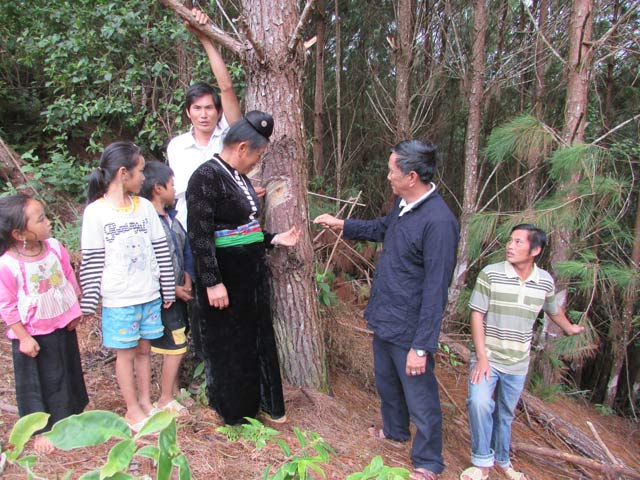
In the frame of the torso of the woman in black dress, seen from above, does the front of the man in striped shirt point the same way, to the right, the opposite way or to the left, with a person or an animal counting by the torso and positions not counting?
to the right

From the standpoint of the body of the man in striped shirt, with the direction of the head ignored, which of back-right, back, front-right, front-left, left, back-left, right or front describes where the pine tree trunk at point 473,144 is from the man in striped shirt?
back

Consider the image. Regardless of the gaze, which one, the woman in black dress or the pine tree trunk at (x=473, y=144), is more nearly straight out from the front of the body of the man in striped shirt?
the woman in black dress

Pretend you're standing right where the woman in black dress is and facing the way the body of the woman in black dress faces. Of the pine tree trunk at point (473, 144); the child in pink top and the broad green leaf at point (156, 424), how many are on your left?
1

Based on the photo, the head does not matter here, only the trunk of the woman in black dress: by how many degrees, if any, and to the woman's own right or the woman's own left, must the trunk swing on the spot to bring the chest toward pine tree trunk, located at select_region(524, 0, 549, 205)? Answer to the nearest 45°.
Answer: approximately 90° to the woman's own left

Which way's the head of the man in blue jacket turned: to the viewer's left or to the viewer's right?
to the viewer's left

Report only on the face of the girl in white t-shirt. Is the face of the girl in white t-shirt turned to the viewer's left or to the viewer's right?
to the viewer's right

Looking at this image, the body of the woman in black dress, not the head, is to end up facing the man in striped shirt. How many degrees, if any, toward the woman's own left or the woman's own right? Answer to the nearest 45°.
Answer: approximately 45° to the woman's own left

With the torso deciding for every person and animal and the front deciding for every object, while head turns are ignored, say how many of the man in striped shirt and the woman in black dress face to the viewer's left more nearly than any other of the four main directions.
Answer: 0

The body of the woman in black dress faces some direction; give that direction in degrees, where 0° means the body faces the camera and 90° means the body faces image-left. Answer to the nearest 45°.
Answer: approximately 315°

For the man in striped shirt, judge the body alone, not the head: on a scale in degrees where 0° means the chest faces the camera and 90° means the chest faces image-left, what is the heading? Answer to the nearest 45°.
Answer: approximately 0°

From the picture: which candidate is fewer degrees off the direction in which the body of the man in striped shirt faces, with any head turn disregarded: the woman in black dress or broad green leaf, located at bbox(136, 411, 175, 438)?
the broad green leaf

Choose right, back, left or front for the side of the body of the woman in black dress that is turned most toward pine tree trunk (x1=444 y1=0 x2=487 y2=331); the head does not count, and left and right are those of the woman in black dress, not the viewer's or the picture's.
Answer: left

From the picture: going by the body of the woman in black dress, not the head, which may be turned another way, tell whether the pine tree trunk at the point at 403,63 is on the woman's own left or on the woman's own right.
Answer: on the woman's own left

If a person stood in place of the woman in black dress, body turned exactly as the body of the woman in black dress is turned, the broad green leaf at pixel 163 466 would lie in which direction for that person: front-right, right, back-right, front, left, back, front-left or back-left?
front-right

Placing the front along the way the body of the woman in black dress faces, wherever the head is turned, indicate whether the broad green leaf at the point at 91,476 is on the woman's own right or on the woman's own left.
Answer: on the woman's own right
